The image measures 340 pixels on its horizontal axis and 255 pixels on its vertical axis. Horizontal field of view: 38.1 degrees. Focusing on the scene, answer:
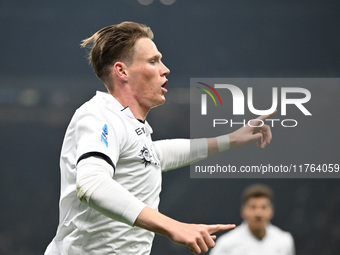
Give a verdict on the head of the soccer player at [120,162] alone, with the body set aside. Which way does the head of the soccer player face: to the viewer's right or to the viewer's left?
to the viewer's right

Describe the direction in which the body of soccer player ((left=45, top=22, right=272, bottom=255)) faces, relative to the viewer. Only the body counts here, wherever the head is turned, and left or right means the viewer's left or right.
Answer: facing to the right of the viewer

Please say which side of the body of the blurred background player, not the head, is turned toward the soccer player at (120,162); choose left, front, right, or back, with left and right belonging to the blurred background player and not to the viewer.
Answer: front

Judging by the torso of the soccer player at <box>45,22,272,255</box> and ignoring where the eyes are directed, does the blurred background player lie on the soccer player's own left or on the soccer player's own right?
on the soccer player's own left

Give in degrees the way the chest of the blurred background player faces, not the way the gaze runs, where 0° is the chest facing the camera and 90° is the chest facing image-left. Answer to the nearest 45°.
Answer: approximately 0°
